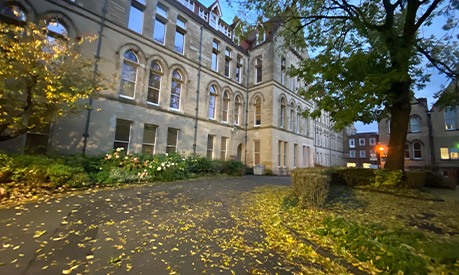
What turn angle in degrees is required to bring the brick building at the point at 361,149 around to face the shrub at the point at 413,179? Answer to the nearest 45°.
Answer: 0° — it already faces it

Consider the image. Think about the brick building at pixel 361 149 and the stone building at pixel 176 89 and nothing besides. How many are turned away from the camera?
0

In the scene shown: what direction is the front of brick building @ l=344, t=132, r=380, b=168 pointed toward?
toward the camera

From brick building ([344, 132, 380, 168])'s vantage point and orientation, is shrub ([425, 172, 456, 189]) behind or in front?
in front

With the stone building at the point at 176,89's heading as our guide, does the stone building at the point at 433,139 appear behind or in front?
in front

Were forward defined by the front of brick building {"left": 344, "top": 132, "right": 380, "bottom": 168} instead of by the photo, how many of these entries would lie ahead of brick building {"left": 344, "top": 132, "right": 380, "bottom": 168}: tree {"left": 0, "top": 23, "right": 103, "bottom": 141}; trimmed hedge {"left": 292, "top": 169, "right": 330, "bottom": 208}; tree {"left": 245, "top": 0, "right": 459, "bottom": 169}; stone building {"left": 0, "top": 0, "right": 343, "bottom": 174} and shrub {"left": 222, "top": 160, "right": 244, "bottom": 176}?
5

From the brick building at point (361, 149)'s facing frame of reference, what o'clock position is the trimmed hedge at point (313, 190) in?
The trimmed hedge is roughly at 12 o'clock from the brick building.

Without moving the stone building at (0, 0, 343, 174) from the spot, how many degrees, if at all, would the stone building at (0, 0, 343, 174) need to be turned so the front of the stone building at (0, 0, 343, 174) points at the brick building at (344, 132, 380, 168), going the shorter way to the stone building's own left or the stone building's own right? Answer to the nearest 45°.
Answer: approximately 45° to the stone building's own left

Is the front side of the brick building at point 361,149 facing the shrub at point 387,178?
yes
